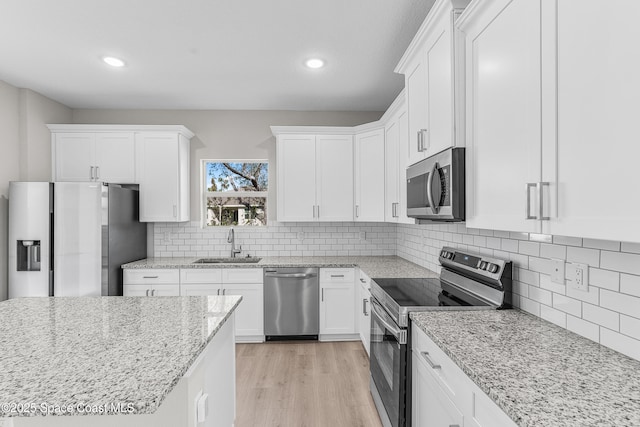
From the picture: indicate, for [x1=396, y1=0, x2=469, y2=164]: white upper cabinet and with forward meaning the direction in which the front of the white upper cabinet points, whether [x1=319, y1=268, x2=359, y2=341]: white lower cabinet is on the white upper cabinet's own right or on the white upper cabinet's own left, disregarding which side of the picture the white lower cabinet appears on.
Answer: on the white upper cabinet's own right

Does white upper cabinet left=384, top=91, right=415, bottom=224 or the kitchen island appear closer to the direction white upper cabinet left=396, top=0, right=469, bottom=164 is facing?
the kitchen island

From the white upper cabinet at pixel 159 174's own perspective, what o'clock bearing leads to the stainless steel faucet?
The stainless steel faucet is roughly at 9 o'clock from the white upper cabinet.

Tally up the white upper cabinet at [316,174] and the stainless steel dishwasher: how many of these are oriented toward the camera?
2

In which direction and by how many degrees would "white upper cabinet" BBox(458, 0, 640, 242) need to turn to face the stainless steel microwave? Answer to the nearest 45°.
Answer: approximately 90° to its right

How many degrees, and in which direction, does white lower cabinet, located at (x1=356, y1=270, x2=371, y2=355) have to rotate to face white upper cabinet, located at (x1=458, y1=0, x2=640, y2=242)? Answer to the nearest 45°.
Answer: approximately 90° to its left

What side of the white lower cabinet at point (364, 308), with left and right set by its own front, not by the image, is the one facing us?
left

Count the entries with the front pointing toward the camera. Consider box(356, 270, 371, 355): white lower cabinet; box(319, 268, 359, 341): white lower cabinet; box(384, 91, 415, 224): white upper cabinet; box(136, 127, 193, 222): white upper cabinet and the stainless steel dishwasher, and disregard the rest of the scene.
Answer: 3

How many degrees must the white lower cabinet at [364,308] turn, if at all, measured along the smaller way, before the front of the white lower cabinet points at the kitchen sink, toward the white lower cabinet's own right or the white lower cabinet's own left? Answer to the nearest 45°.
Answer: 0° — it already faces it

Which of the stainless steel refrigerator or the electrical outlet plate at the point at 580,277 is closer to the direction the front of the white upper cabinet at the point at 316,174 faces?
the electrical outlet plate

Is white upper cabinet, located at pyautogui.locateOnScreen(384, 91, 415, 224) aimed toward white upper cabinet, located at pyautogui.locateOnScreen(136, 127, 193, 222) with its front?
yes

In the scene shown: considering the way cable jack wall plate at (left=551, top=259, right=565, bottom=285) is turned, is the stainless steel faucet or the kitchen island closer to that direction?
the kitchen island
